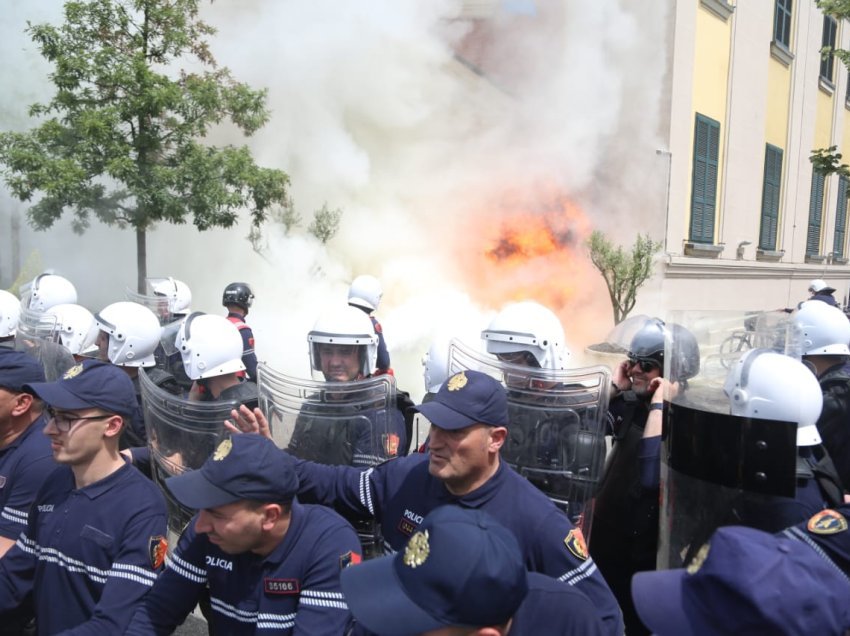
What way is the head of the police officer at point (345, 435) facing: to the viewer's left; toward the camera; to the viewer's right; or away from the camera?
toward the camera

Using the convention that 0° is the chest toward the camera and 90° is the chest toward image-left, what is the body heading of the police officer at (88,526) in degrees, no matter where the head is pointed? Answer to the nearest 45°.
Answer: approximately 45°

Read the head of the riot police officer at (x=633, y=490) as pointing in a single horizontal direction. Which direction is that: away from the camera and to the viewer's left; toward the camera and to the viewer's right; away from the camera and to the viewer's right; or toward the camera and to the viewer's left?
toward the camera and to the viewer's left

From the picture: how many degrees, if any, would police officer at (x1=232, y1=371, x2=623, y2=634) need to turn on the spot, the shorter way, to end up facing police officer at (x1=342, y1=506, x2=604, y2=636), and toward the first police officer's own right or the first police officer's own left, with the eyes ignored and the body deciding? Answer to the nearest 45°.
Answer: approximately 45° to the first police officer's own left

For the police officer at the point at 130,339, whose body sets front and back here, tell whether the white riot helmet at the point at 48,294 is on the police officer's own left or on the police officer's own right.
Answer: on the police officer's own right

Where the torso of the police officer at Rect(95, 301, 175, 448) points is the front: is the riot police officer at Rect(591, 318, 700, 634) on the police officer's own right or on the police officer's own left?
on the police officer's own left

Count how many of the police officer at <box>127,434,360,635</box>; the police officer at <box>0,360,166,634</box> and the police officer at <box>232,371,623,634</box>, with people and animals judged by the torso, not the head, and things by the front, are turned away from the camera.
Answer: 0

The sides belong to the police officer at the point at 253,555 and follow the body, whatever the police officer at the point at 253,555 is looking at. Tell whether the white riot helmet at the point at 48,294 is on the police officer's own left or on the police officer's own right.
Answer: on the police officer's own right

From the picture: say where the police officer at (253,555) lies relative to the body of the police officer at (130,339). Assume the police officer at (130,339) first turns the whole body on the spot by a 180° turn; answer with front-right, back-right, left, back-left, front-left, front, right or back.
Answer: right

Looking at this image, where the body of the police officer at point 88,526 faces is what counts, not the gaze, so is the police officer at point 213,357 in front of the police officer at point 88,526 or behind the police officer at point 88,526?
behind

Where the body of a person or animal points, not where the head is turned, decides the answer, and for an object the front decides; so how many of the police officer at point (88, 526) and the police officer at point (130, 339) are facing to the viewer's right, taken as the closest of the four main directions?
0

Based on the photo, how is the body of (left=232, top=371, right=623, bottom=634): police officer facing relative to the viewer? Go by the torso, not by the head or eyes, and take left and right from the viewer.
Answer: facing the viewer and to the left of the viewer

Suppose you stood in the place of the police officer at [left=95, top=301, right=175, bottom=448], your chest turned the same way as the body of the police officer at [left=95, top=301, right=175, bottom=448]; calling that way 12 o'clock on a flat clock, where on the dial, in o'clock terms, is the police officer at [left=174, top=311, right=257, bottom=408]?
the police officer at [left=174, top=311, right=257, bottom=408] is roughly at 8 o'clock from the police officer at [left=95, top=301, right=175, bottom=448].

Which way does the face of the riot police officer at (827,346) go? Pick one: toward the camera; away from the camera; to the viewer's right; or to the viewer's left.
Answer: to the viewer's left

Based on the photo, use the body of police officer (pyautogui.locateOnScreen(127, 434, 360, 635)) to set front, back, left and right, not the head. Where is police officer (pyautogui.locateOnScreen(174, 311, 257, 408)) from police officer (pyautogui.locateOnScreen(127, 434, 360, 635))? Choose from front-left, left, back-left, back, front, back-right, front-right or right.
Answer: back-right
